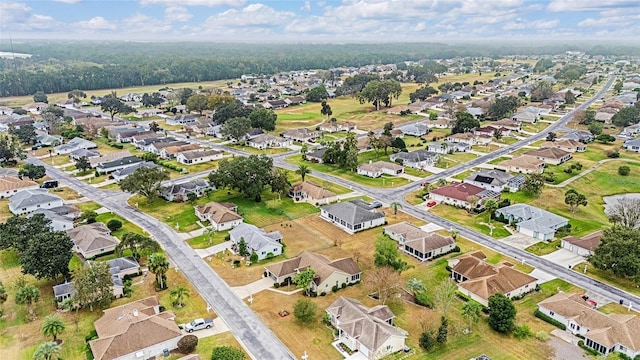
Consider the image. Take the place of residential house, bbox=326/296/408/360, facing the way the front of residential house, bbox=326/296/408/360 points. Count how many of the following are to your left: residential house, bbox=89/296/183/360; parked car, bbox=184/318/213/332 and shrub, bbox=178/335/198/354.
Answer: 0

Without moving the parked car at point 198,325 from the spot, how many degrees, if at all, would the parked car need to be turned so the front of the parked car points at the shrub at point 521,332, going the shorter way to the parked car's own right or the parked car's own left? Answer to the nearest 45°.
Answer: approximately 135° to the parked car's own left

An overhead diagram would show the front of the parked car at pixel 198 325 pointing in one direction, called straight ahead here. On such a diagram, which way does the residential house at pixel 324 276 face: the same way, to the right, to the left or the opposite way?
the same way

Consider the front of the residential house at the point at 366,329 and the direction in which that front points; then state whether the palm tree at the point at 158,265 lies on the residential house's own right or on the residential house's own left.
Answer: on the residential house's own right

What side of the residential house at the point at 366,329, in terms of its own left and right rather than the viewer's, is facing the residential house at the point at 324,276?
right

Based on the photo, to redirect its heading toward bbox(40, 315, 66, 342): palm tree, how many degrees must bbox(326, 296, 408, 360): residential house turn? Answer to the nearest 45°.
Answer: approximately 45° to its right

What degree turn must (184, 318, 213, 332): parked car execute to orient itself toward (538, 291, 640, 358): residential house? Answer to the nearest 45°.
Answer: approximately 135° to its left

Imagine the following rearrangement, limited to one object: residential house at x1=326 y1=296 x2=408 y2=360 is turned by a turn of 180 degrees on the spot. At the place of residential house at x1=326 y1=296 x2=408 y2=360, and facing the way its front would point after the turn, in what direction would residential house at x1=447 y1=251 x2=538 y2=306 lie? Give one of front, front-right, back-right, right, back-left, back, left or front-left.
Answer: front

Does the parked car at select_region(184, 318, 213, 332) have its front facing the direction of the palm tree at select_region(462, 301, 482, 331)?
no

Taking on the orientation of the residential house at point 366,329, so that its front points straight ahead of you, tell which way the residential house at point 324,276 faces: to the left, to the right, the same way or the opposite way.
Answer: the same way

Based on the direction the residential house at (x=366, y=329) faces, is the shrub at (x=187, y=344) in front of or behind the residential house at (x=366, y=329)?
in front

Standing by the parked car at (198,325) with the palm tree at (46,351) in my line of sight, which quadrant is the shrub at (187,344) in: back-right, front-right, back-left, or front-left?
front-left

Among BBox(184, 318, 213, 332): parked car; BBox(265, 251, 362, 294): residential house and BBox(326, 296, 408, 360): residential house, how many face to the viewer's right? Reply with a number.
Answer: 0

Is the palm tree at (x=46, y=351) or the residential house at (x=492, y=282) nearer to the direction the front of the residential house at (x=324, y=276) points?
the palm tree

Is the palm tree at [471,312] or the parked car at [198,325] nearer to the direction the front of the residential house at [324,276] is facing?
the parked car

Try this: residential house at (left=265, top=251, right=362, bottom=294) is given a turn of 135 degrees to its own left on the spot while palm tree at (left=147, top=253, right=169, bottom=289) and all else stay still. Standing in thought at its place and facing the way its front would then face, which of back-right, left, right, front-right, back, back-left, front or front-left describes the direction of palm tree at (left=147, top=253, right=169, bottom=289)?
back

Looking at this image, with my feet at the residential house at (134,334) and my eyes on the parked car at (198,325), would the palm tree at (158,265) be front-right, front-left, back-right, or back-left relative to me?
front-left

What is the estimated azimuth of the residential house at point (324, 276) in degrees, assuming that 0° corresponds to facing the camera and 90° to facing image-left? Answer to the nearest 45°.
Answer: approximately 45°

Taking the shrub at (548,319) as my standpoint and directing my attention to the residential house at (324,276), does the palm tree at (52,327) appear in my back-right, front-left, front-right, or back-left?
front-left

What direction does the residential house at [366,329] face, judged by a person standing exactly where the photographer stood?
facing the viewer and to the left of the viewer

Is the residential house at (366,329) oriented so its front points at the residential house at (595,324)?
no
